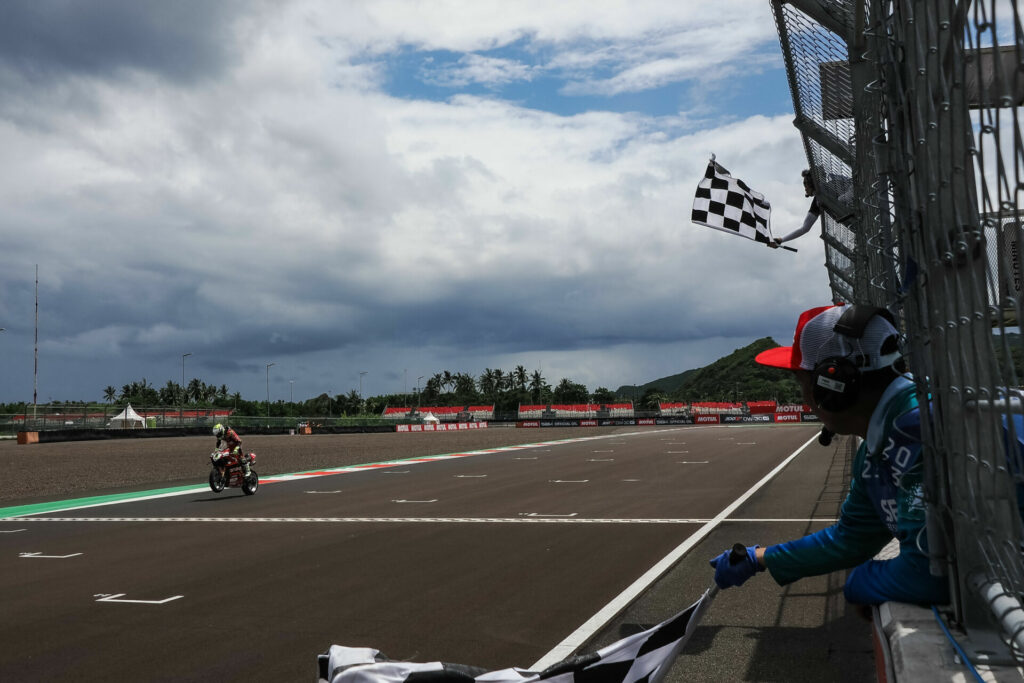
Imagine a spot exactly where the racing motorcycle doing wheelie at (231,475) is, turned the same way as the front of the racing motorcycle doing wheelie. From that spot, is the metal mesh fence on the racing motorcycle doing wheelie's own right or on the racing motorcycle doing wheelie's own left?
on the racing motorcycle doing wheelie's own left
